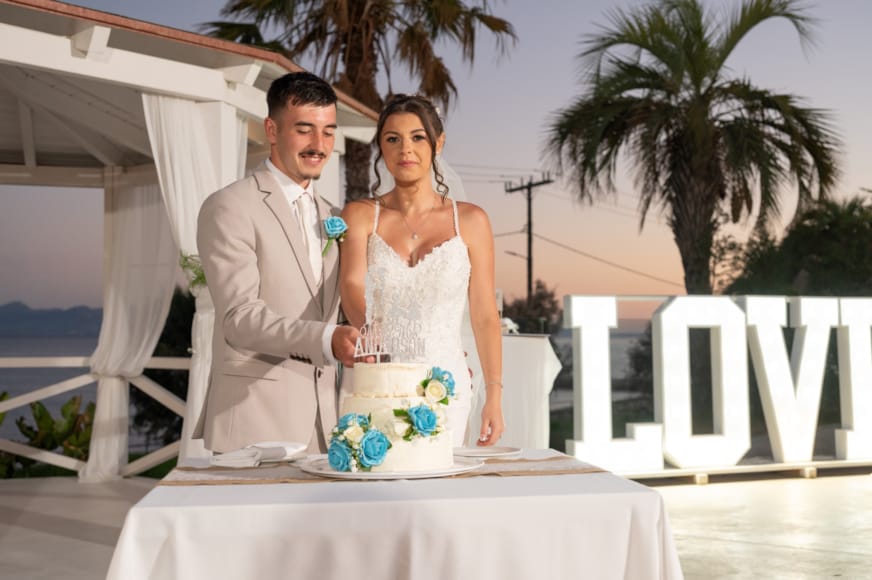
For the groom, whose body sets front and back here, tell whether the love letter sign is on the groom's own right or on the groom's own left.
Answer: on the groom's own left

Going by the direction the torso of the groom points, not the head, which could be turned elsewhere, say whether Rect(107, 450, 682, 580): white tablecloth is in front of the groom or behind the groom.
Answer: in front

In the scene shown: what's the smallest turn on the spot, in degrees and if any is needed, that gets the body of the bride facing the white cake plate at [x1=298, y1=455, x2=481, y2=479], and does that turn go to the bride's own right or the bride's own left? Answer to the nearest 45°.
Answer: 0° — they already face it

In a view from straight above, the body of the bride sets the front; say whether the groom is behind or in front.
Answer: in front

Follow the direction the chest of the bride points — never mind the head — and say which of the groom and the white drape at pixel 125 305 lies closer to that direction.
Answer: the groom

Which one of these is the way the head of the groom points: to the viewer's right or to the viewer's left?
to the viewer's right

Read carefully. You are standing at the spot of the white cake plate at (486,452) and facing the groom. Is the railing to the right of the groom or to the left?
right

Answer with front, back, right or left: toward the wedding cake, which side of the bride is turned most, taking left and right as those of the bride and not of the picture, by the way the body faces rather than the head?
front

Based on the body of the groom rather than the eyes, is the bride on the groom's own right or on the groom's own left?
on the groom's own left

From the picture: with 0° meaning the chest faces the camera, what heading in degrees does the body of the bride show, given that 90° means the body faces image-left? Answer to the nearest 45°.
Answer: approximately 0°

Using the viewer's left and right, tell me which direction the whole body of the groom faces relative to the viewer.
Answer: facing the viewer and to the right of the viewer

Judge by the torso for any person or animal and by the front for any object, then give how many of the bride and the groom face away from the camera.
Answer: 0

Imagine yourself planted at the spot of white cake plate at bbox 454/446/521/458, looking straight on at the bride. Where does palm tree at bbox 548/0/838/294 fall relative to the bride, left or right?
right
